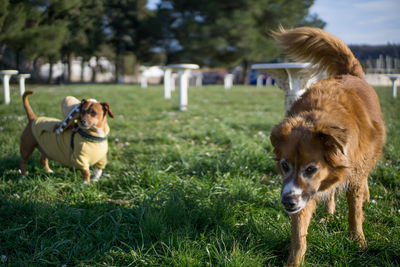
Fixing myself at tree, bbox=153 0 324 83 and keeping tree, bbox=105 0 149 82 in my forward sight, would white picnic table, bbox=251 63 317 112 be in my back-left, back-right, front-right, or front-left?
back-left

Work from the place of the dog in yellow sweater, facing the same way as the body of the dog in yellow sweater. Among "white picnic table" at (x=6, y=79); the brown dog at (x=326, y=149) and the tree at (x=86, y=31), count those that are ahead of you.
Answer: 1

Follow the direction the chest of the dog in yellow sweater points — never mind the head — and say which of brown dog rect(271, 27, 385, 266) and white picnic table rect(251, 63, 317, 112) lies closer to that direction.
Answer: the brown dog

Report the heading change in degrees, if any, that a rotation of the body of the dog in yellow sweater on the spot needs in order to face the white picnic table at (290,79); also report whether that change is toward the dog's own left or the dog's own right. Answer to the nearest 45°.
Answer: approximately 45° to the dog's own left

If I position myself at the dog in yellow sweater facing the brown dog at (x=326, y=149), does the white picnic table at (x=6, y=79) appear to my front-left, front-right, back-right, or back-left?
back-left

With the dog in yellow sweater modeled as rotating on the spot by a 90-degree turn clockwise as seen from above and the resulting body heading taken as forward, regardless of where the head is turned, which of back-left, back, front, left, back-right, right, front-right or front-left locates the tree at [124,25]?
back-right

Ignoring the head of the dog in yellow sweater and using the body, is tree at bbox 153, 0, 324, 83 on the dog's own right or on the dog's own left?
on the dog's own left

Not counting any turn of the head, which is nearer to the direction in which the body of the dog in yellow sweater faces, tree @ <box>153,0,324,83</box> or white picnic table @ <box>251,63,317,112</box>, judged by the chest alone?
the white picnic table

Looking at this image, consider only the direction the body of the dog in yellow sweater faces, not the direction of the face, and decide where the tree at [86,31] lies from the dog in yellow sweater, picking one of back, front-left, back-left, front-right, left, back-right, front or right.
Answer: back-left

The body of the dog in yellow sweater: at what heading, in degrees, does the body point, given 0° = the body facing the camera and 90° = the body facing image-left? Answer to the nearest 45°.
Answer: approximately 315°
